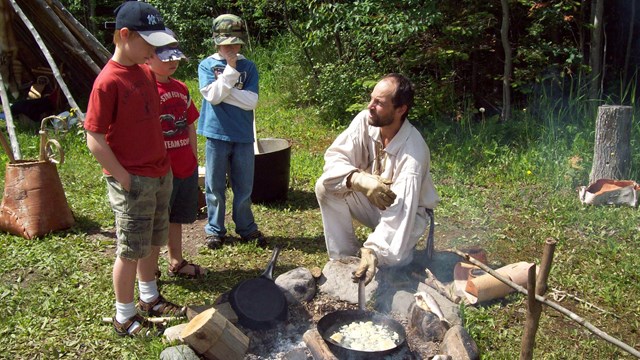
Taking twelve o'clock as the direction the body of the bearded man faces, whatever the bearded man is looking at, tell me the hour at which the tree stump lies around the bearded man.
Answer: The tree stump is roughly at 6 o'clock from the bearded man.

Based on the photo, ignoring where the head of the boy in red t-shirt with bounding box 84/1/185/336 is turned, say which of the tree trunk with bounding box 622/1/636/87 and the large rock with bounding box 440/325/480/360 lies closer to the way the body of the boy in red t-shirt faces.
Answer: the large rock

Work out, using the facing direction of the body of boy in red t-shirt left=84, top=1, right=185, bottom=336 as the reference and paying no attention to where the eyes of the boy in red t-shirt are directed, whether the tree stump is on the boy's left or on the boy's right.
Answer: on the boy's left

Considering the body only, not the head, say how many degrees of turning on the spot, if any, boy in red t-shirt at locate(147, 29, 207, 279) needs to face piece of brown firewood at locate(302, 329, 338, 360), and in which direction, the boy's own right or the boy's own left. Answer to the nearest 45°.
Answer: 0° — they already face it

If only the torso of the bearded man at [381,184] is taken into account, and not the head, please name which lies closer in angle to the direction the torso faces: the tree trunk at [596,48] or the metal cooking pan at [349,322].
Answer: the metal cooking pan

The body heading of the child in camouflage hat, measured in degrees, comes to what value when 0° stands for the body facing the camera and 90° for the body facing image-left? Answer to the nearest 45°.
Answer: approximately 0°

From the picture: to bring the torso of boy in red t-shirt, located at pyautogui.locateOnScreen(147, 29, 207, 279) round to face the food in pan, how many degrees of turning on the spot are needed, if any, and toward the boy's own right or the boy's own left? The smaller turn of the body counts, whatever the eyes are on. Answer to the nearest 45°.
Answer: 0° — they already face it

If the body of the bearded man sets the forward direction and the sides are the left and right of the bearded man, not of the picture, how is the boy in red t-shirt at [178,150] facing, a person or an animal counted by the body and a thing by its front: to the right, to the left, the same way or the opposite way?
to the left
